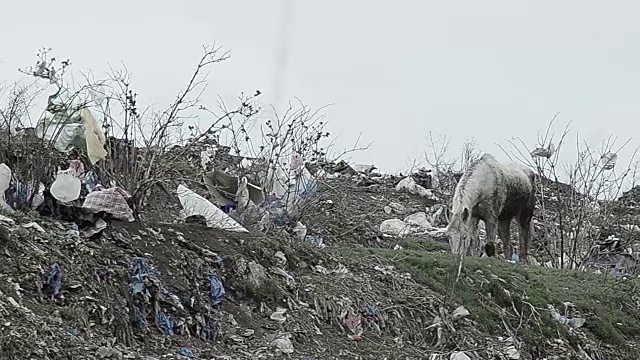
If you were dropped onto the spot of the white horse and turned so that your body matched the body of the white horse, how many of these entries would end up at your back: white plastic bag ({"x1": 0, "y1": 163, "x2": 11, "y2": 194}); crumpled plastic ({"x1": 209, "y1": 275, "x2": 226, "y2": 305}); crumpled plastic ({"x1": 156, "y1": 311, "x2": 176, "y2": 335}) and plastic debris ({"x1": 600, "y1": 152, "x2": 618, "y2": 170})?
1

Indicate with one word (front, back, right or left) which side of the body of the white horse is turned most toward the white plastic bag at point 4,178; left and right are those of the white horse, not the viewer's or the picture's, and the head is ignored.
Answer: front

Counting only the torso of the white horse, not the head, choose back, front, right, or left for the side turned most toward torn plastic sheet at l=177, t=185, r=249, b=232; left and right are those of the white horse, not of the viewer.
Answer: front

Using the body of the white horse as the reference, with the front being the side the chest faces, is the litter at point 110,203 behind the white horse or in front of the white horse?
in front

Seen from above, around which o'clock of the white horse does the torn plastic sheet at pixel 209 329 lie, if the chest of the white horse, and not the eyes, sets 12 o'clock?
The torn plastic sheet is roughly at 11 o'clock from the white horse.

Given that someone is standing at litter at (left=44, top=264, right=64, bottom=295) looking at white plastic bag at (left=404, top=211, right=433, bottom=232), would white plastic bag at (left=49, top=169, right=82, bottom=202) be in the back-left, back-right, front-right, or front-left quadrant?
front-left

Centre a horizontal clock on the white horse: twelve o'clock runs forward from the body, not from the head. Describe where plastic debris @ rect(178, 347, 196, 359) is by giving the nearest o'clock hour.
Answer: The plastic debris is roughly at 11 o'clock from the white horse.

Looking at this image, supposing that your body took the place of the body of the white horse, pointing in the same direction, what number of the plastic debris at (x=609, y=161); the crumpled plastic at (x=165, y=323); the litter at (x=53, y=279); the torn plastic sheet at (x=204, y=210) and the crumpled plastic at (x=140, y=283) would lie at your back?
1

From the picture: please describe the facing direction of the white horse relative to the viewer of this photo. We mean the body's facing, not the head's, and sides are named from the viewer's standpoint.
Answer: facing the viewer and to the left of the viewer

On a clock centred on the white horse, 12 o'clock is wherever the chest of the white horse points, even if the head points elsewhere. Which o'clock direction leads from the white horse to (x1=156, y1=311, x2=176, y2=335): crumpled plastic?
The crumpled plastic is roughly at 11 o'clock from the white horse.

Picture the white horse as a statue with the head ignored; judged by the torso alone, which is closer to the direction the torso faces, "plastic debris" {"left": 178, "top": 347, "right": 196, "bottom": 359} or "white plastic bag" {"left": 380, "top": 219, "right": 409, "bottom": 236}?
the plastic debris

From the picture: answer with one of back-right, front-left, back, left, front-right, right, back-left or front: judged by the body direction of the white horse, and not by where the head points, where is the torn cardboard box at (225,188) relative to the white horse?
front

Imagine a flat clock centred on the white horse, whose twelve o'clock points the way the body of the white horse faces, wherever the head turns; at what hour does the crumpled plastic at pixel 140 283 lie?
The crumpled plastic is roughly at 11 o'clock from the white horse.

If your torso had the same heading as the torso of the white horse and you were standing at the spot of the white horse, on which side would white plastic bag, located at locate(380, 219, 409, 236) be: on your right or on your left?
on your right
